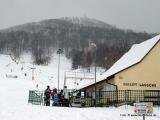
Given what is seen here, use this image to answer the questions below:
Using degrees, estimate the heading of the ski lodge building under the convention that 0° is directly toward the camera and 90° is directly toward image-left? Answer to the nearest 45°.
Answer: approximately 0°
